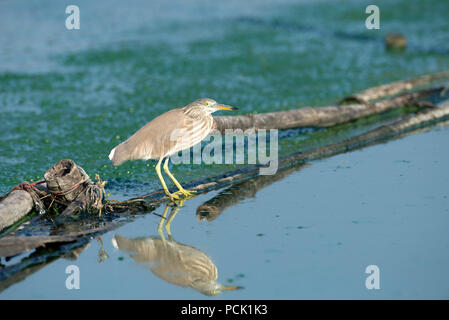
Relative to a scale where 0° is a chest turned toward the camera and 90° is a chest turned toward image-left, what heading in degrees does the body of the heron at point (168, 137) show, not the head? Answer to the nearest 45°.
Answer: approximately 270°

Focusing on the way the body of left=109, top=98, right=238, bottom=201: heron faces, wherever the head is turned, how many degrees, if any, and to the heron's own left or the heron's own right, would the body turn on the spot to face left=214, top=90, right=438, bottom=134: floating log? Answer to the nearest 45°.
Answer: approximately 45° to the heron's own left

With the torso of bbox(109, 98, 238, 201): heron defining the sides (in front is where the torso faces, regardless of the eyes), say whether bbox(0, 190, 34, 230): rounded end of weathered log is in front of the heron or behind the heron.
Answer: behind

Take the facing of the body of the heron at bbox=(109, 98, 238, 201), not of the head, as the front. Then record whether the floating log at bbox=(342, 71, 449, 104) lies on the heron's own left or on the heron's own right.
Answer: on the heron's own left

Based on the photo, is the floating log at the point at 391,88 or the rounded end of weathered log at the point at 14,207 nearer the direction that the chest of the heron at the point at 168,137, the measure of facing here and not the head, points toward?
the floating log
